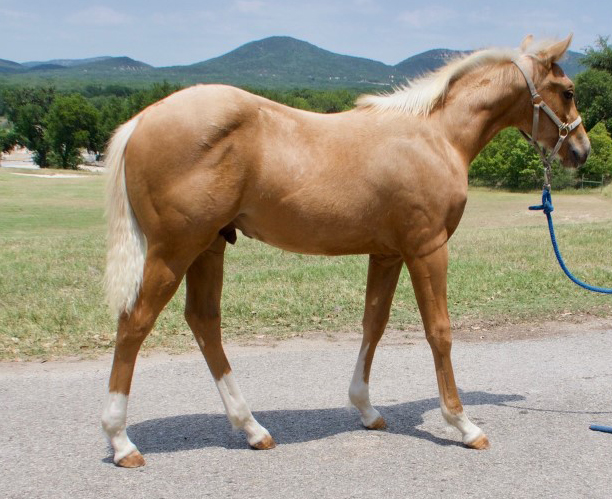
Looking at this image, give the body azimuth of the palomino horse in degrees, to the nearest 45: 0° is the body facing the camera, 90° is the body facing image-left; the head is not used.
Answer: approximately 270°
